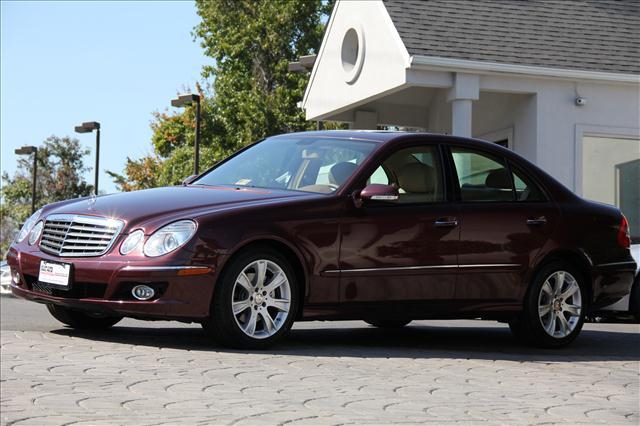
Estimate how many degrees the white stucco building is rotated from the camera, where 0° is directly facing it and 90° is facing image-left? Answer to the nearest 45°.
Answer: approximately 45°

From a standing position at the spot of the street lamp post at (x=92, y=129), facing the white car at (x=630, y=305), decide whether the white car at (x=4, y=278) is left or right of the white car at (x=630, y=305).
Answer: right

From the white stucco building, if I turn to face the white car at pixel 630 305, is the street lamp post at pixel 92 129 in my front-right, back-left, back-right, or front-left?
back-right

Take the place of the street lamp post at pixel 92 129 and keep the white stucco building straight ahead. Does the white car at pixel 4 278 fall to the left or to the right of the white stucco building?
right

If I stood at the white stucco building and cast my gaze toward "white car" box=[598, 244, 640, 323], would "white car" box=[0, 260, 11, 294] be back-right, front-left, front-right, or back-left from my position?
back-right

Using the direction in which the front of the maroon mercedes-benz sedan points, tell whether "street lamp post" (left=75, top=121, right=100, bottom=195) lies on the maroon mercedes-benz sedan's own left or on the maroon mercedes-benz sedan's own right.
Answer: on the maroon mercedes-benz sedan's own right

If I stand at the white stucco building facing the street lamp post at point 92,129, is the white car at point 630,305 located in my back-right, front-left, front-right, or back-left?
back-left

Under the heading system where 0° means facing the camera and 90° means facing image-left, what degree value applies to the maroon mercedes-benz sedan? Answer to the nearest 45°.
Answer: approximately 45°

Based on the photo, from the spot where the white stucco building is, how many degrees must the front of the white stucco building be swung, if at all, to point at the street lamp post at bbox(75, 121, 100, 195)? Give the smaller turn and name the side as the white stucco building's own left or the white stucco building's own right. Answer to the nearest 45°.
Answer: approximately 90° to the white stucco building's own right
